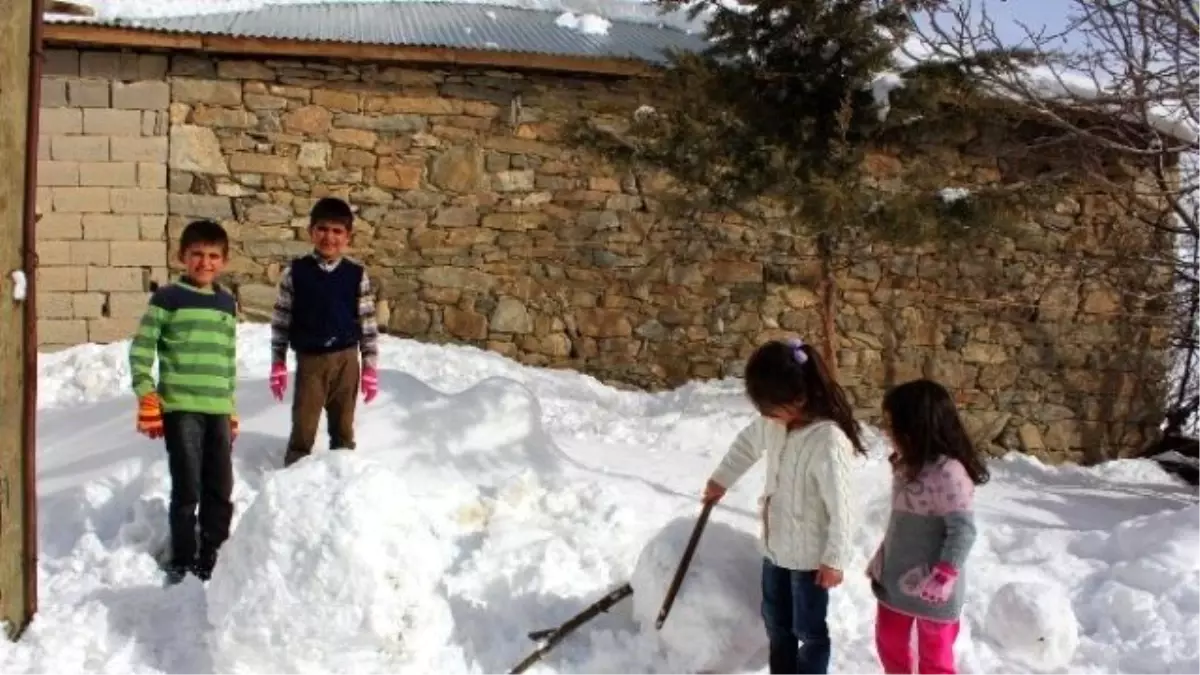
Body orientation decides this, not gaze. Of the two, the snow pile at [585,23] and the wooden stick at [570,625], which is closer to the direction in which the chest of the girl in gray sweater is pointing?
the wooden stick

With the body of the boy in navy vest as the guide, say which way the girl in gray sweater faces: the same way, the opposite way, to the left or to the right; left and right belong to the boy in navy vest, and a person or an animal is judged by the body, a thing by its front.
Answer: to the right

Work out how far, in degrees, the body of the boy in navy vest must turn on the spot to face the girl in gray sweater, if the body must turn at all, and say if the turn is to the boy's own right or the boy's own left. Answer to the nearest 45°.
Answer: approximately 45° to the boy's own left

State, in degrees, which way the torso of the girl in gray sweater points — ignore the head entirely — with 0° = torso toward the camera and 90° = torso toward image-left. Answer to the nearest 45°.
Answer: approximately 45°

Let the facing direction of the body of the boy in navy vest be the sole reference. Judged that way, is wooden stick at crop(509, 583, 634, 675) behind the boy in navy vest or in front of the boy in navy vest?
in front

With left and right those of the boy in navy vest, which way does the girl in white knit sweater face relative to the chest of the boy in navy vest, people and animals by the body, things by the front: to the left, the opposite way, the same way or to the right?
to the right

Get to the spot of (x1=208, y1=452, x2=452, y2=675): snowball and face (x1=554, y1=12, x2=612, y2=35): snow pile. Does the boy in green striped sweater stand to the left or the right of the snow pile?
left

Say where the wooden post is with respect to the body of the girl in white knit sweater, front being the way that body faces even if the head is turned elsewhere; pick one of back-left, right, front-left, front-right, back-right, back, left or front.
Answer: front-right

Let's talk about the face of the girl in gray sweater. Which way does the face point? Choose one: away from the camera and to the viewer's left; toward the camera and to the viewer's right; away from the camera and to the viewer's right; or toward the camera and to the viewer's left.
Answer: away from the camera and to the viewer's left

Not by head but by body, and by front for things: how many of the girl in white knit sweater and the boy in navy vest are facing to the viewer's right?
0

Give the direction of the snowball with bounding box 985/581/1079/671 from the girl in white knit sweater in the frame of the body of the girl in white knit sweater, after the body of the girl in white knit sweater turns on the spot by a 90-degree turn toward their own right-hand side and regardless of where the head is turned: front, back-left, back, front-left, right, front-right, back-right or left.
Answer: right

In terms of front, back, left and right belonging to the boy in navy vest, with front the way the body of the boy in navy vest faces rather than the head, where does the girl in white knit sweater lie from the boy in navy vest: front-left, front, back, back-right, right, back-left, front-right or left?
front-left

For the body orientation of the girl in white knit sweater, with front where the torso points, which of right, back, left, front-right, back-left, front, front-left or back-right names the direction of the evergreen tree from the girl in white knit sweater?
back-right

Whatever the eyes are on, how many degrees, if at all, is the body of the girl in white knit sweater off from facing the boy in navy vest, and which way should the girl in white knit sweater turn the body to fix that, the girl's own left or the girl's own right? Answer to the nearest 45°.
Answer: approximately 45° to the girl's own right

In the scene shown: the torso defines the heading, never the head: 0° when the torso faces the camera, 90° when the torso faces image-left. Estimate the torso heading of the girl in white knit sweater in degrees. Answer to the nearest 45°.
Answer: approximately 45°

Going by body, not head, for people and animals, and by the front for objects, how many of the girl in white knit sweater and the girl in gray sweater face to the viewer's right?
0

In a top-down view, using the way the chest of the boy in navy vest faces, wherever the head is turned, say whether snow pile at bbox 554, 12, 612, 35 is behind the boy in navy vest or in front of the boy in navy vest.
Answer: behind
